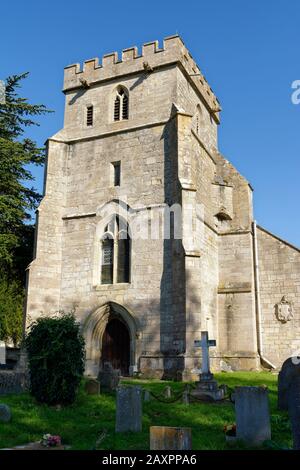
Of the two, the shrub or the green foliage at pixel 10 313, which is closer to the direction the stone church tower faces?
the shrub

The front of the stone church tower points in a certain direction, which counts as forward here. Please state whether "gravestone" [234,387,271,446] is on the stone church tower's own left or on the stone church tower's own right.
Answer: on the stone church tower's own left

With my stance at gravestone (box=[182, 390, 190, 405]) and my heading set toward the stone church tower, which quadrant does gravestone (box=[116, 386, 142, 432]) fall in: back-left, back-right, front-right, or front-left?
back-left

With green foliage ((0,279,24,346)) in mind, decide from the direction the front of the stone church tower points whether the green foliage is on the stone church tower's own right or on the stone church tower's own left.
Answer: on the stone church tower's own right

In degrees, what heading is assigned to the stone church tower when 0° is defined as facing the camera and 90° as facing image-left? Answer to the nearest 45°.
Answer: approximately 45°

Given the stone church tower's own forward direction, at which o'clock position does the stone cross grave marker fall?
The stone cross grave marker is roughly at 10 o'clock from the stone church tower.
